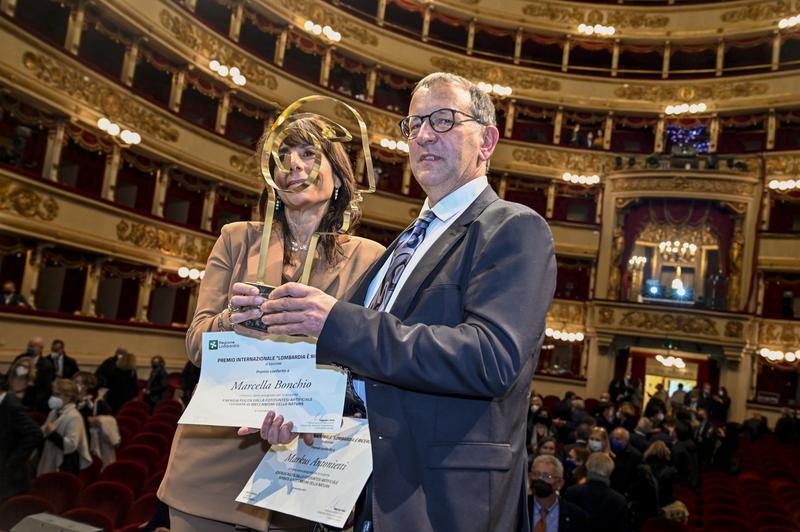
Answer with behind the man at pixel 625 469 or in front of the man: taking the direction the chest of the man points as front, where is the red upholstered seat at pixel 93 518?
in front

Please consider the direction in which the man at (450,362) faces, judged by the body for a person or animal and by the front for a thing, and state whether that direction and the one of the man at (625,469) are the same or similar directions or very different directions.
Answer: same or similar directions

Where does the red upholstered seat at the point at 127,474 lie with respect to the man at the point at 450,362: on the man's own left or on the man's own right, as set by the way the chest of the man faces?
on the man's own right

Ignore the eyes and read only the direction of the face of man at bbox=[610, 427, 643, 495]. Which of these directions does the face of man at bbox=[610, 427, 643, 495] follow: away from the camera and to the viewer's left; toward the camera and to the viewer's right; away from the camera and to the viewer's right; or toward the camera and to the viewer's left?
toward the camera and to the viewer's left

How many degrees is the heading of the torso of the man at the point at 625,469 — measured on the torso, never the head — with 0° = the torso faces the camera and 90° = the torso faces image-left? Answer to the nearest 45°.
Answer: approximately 45°

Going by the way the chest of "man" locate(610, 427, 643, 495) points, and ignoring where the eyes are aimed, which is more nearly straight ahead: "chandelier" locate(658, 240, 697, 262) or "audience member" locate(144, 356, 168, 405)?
the audience member

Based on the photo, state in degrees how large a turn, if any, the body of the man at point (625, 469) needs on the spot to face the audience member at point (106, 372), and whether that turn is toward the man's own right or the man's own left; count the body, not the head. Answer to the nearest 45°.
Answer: approximately 45° to the man's own right

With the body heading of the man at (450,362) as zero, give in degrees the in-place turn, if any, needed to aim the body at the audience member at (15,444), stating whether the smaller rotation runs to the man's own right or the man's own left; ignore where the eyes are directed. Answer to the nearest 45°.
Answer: approximately 90° to the man's own right

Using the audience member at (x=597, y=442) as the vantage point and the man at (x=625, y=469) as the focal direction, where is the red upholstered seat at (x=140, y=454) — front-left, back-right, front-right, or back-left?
back-right

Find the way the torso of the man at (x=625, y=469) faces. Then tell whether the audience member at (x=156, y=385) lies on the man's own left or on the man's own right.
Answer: on the man's own right

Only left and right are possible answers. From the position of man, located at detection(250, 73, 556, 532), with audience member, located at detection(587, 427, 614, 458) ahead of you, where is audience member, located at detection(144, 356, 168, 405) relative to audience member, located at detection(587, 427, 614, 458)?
left

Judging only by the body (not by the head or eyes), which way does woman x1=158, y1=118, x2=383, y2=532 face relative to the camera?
toward the camera

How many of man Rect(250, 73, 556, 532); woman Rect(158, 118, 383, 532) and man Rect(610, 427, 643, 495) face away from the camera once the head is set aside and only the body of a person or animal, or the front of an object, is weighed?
0
